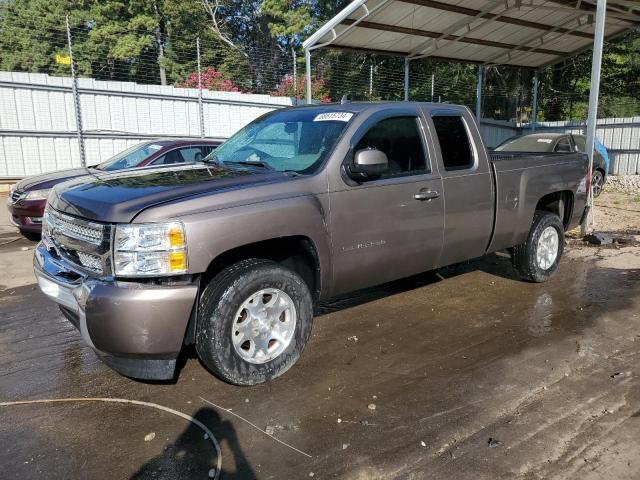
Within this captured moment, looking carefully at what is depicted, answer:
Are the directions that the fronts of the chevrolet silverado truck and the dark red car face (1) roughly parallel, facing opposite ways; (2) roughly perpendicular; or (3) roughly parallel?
roughly parallel

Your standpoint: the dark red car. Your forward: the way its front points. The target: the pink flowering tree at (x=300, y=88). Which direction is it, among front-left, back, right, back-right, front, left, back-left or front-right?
back

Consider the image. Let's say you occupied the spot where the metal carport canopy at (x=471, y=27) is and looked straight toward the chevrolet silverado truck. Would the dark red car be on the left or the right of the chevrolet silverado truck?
right

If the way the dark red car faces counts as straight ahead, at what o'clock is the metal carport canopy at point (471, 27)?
The metal carport canopy is roughly at 7 o'clock from the dark red car.

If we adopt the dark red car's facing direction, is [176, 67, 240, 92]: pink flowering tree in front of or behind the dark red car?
behind

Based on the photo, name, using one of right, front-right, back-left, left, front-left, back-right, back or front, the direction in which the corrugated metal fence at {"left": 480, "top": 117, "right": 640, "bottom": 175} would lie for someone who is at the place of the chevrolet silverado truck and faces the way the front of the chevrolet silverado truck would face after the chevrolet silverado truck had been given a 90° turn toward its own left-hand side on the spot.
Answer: left

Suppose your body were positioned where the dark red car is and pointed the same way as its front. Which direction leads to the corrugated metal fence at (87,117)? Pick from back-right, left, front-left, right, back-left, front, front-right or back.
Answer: back-right

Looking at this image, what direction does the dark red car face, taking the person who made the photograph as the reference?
facing the viewer and to the left of the viewer

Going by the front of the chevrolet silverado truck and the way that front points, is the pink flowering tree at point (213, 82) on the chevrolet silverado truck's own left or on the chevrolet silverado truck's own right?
on the chevrolet silverado truck's own right

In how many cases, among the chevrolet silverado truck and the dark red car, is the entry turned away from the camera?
0

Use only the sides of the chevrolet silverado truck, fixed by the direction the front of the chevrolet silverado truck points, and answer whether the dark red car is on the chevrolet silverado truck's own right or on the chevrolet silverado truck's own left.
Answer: on the chevrolet silverado truck's own right

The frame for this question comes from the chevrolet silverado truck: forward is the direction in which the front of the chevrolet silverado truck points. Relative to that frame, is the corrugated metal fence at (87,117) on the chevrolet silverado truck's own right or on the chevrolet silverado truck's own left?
on the chevrolet silverado truck's own right

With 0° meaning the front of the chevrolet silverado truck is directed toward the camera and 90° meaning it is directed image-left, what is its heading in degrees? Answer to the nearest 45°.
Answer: approximately 45°

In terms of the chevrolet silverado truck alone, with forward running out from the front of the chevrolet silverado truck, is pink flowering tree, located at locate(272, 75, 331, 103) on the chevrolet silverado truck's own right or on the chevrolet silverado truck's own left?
on the chevrolet silverado truck's own right
